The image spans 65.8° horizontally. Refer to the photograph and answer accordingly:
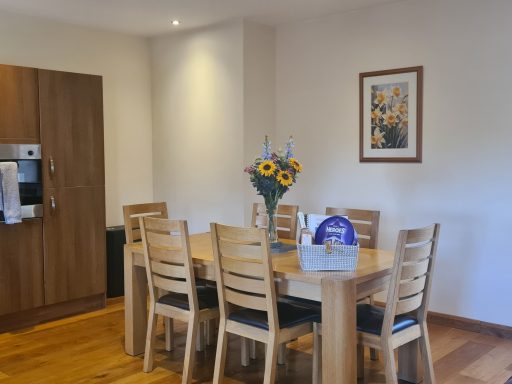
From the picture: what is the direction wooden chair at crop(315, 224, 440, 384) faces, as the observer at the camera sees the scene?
facing away from the viewer and to the left of the viewer

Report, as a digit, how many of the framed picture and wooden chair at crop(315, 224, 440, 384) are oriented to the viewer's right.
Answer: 0

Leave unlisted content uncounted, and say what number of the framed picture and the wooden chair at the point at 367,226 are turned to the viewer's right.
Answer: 0

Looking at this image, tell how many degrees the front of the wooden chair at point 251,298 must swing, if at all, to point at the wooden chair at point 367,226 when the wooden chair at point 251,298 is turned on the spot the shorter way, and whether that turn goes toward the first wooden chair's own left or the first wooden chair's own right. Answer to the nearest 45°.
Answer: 0° — it already faces it

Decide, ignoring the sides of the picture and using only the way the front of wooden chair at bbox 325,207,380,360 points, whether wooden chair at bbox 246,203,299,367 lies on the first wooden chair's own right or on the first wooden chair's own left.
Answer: on the first wooden chair's own right

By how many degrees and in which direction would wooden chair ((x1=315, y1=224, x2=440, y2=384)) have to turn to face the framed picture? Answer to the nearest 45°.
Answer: approximately 45° to its right

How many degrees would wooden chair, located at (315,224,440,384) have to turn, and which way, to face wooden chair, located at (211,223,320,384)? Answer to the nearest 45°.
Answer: approximately 45° to its left

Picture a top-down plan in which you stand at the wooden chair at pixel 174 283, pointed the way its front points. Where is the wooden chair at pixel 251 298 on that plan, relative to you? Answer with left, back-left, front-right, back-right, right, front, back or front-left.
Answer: right

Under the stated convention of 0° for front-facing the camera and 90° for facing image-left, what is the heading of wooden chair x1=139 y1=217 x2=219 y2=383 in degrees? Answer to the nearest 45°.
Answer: approximately 225°

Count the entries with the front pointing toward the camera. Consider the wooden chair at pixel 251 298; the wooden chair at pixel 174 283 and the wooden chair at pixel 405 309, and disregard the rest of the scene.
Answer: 0

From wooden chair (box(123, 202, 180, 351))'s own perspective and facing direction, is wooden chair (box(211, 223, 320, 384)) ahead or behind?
ahead

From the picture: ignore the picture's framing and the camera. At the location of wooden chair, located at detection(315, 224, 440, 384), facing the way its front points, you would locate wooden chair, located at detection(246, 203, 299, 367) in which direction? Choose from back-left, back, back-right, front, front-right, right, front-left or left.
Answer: front

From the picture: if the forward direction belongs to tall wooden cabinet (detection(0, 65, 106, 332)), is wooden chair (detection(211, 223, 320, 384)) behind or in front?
in front

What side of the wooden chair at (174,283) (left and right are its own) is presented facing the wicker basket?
right

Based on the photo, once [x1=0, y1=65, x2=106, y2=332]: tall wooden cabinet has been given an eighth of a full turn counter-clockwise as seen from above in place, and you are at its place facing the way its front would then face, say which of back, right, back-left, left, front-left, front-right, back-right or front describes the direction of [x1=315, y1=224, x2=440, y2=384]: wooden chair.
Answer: front-right

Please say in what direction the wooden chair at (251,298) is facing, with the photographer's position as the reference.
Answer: facing away from the viewer and to the right of the viewer
